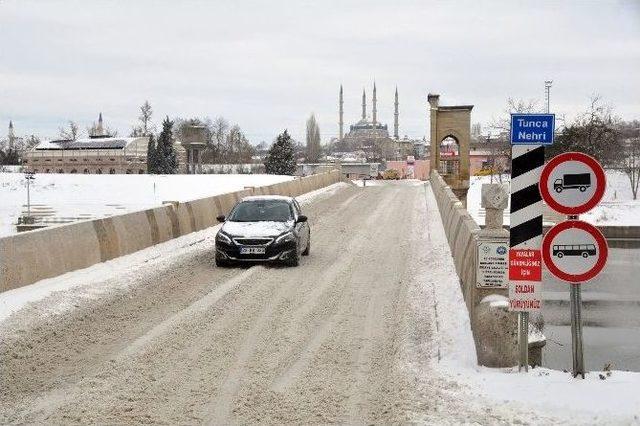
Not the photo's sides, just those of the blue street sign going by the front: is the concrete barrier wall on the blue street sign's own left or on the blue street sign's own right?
on the blue street sign's own right

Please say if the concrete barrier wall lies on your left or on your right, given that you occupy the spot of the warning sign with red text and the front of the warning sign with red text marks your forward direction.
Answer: on your right

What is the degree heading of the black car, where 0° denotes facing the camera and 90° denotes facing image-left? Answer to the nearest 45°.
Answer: approximately 0°

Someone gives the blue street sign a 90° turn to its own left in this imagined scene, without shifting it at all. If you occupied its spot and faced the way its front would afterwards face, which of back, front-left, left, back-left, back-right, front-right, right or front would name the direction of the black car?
back-left

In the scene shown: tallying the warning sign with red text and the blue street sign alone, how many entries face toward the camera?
2

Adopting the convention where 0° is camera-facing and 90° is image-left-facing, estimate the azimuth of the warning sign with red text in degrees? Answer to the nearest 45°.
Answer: approximately 0°

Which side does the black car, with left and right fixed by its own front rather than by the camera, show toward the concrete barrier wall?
right
